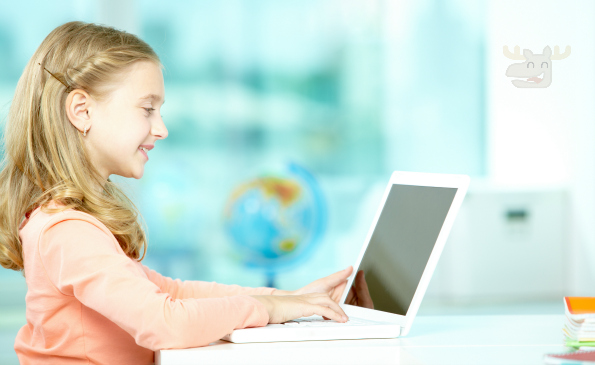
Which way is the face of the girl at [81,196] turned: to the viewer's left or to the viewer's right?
to the viewer's right

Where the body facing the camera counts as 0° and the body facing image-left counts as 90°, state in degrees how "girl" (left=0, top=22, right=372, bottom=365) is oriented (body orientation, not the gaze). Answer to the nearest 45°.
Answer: approximately 270°

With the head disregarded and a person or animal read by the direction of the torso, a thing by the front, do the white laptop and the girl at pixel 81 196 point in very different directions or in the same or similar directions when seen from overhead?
very different directions

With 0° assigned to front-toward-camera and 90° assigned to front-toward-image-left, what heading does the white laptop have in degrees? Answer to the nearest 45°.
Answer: approximately 90°

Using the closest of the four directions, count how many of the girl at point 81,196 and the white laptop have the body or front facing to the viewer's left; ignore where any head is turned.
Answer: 1

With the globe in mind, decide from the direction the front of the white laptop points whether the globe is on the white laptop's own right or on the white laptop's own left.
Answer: on the white laptop's own right
